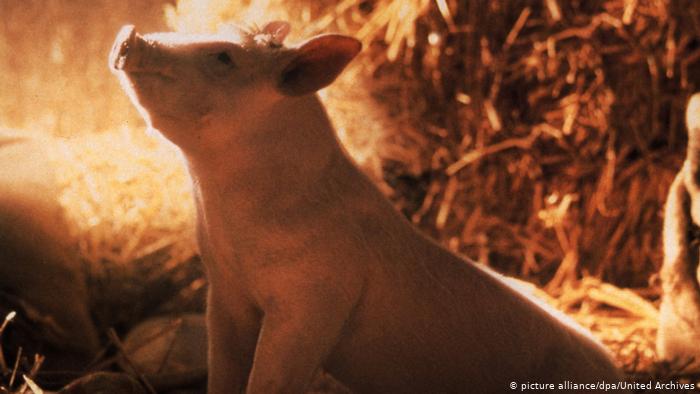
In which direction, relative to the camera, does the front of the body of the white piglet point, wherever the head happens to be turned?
to the viewer's left
